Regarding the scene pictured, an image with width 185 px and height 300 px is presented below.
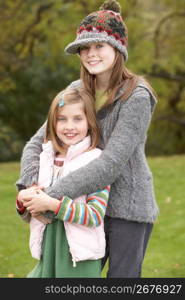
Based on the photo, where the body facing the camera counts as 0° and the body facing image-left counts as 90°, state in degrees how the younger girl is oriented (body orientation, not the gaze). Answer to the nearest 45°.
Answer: approximately 45°
